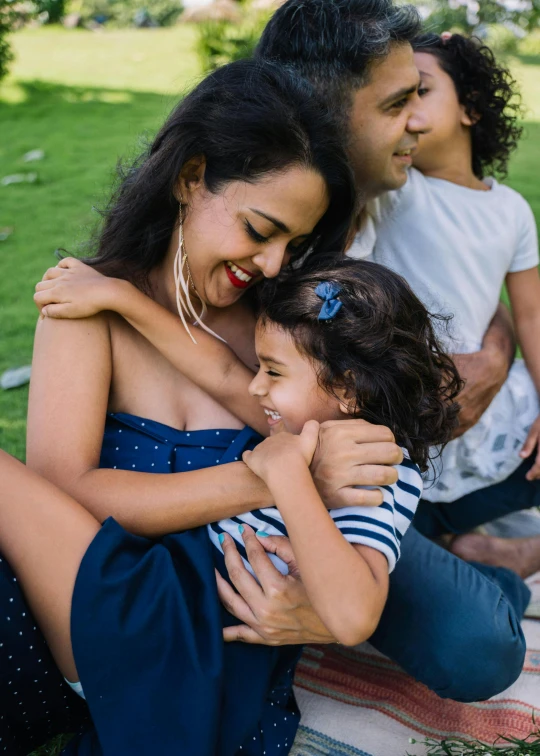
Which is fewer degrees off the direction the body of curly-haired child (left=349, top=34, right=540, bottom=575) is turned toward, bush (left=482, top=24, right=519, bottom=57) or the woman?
the woman

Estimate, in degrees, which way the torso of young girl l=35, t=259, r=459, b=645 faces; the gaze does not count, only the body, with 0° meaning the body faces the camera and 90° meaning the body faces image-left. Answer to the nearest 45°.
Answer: approximately 90°

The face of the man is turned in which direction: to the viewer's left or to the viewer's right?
to the viewer's right

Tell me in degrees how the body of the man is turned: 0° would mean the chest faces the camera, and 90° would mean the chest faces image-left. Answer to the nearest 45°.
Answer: approximately 315°

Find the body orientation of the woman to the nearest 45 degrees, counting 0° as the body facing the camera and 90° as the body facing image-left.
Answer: approximately 315°

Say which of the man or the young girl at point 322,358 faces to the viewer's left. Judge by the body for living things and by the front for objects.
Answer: the young girl

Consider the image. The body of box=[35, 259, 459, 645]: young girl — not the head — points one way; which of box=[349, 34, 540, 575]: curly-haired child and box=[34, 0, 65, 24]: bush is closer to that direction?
the bush

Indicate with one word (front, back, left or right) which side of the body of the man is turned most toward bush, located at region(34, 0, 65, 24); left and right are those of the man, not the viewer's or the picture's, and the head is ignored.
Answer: back

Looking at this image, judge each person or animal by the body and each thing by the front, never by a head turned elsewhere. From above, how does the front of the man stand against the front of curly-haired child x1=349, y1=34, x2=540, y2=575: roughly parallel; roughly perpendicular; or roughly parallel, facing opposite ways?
roughly perpendicular
